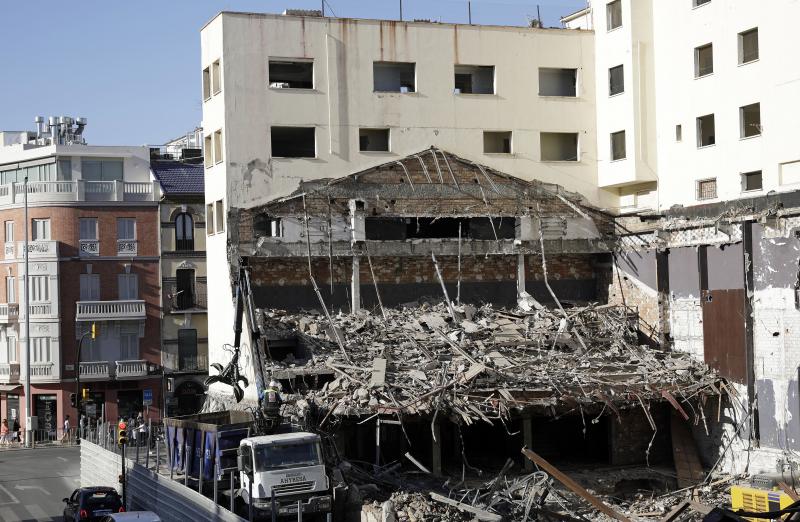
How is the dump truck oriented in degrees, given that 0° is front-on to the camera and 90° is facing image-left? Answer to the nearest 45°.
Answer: approximately 315°

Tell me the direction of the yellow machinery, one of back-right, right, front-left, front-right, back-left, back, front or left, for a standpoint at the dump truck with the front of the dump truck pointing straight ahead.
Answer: front-left
